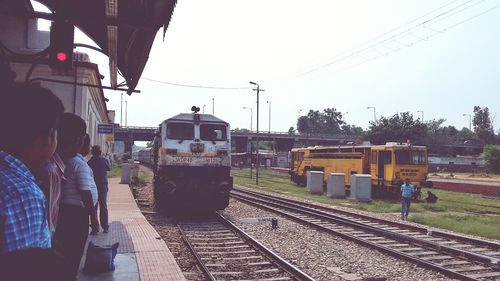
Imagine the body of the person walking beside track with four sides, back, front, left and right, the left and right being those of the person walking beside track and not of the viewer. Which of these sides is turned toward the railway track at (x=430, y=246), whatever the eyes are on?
front

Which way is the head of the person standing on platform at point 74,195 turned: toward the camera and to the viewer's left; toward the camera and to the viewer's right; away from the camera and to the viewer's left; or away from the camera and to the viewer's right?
away from the camera and to the viewer's right

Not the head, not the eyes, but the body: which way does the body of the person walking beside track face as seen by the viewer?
toward the camera

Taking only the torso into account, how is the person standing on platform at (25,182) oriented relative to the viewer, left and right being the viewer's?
facing away from the viewer and to the right of the viewer

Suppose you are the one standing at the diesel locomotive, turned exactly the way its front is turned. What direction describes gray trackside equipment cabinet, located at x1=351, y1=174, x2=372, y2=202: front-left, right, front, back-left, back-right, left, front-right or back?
back-left

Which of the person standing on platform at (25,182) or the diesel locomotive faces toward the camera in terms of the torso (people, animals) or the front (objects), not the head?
the diesel locomotive

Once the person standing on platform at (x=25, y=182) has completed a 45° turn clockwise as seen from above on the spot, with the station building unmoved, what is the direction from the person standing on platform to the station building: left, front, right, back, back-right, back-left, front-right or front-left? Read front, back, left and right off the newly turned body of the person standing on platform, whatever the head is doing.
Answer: left

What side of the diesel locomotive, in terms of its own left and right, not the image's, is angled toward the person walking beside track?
left

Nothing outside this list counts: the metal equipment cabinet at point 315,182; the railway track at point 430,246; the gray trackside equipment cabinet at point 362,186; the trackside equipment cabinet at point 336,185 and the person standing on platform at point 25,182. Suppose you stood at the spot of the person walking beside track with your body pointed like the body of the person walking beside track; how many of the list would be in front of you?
2

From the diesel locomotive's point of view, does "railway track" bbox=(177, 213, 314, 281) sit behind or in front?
in front

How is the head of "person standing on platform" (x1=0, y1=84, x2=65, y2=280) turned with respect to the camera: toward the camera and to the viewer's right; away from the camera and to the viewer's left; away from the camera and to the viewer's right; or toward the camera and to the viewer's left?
away from the camera and to the viewer's right

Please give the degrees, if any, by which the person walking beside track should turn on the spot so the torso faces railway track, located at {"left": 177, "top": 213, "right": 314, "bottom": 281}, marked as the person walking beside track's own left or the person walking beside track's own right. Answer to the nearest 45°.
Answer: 0° — they already face it

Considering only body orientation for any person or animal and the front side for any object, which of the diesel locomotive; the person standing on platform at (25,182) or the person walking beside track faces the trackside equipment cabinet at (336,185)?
the person standing on platform

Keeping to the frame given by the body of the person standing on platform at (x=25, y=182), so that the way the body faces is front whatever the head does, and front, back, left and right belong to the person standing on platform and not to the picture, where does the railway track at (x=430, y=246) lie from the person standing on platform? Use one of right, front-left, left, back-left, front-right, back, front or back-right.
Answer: front
